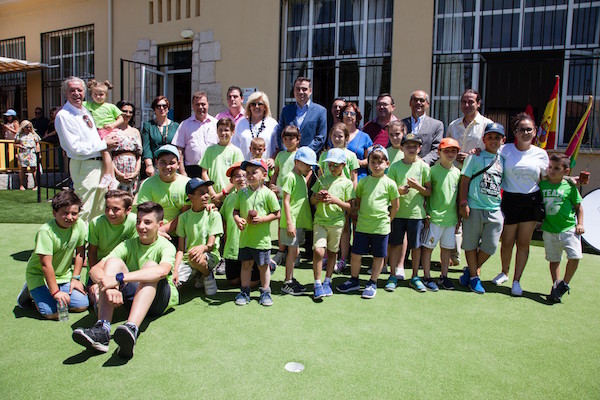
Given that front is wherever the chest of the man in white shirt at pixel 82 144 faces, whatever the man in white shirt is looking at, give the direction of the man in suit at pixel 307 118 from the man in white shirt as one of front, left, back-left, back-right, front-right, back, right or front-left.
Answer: front-left

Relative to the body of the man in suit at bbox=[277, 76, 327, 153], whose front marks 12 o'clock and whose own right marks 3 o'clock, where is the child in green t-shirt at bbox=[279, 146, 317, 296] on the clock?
The child in green t-shirt is roughly at 12 o'clock from the man in suit.

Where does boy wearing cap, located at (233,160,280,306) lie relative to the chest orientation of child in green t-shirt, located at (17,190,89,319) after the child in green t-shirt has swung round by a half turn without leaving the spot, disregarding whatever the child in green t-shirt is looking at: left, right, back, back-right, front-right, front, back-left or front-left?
back-right

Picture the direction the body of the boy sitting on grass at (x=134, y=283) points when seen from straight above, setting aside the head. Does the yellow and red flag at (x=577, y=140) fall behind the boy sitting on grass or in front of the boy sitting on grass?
behind

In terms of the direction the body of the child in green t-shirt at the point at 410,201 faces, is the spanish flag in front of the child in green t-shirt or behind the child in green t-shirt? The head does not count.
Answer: behind

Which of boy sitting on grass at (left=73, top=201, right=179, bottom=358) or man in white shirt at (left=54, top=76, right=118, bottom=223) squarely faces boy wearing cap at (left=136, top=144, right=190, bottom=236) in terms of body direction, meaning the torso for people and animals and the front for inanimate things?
the man in white shirt

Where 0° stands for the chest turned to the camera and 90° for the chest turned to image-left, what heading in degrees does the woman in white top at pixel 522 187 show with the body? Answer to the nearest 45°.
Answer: approximately 0°

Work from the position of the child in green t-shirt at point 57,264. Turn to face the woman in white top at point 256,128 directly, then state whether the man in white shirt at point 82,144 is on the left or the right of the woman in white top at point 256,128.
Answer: left
